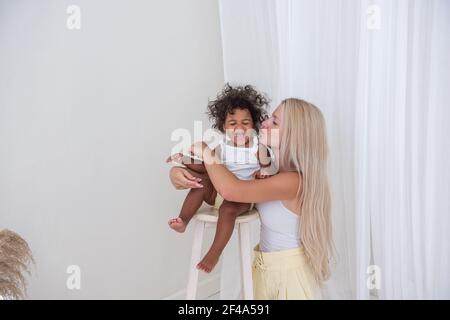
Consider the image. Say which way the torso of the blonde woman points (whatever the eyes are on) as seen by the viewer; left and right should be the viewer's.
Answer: facing to the left of the viewer

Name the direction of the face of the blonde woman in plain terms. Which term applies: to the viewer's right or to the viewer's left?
to the viewer's left

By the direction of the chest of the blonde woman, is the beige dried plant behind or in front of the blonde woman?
in front
